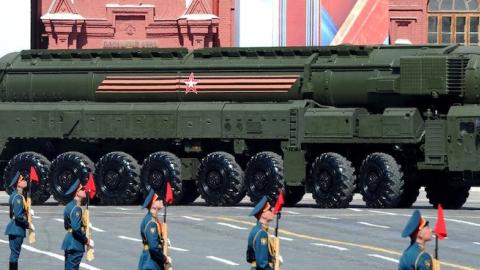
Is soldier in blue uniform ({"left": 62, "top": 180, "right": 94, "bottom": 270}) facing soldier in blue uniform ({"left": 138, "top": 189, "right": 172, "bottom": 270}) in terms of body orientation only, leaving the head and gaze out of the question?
no

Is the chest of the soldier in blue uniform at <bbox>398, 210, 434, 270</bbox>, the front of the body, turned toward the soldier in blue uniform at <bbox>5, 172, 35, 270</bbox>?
no

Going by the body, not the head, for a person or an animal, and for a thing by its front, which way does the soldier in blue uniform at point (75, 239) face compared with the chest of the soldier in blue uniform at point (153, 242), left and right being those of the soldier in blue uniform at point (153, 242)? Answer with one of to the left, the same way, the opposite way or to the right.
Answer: the same way

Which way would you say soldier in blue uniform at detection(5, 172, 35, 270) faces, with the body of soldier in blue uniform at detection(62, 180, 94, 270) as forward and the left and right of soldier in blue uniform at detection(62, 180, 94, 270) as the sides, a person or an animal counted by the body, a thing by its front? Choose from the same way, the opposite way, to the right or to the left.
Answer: the same way

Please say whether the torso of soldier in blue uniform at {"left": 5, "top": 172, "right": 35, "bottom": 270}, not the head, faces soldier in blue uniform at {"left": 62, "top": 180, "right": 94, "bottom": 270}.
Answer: no

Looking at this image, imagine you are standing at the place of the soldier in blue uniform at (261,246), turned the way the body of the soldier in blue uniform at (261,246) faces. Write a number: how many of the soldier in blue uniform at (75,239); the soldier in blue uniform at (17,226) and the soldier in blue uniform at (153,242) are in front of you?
0
